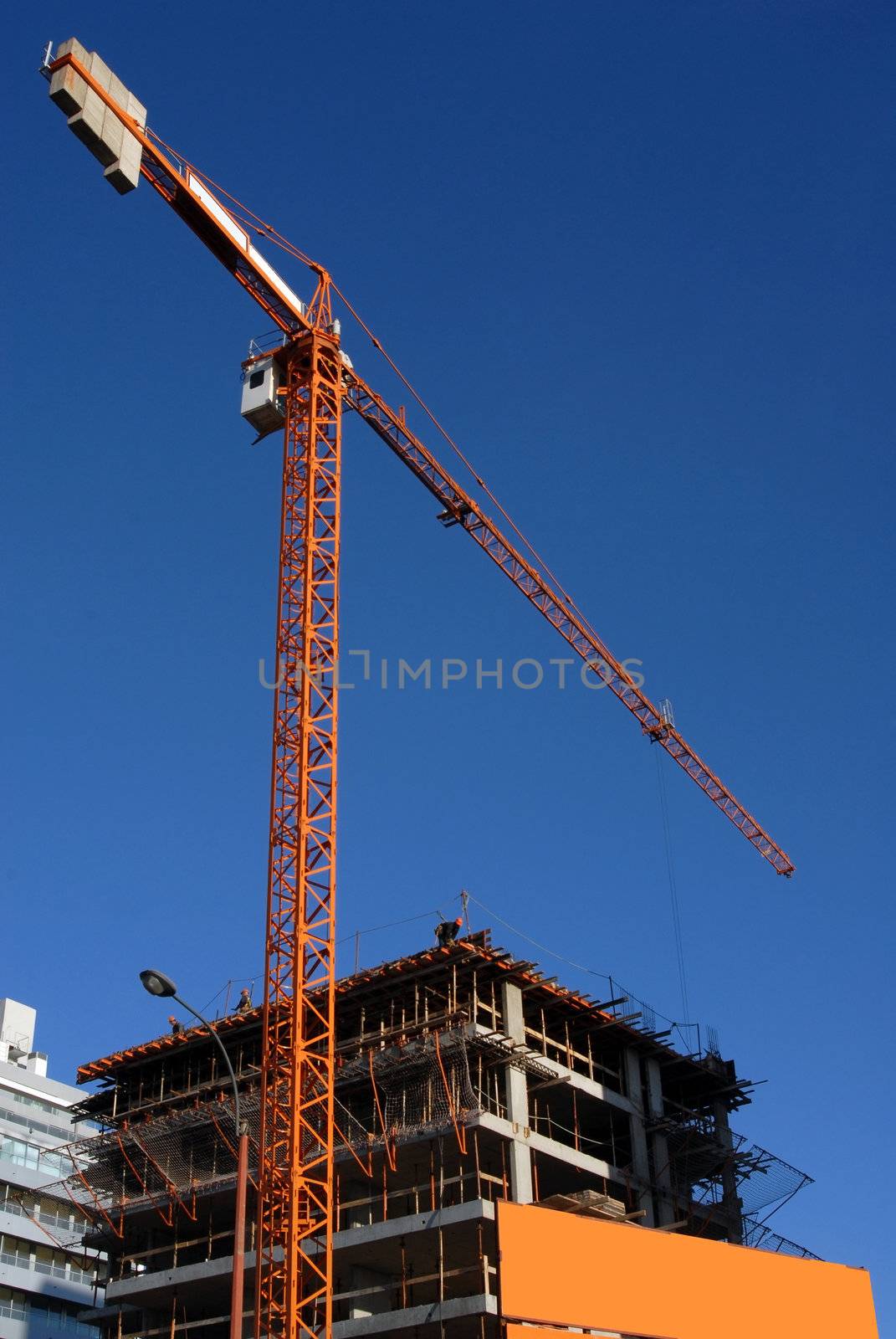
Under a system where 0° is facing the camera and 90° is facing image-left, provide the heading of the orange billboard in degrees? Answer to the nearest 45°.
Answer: approximately 315°
